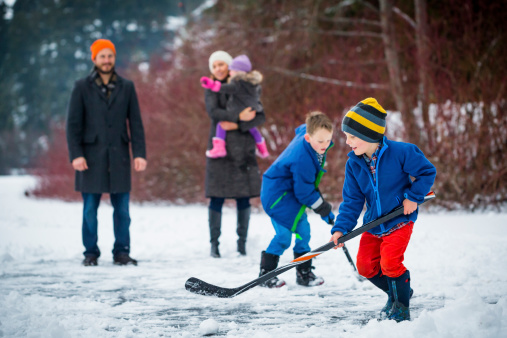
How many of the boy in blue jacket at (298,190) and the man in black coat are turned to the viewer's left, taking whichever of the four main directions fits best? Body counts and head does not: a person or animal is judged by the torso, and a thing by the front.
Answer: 0

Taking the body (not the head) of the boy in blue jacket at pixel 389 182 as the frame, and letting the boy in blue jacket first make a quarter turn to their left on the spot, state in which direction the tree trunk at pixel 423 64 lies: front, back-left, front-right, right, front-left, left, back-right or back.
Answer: back-left

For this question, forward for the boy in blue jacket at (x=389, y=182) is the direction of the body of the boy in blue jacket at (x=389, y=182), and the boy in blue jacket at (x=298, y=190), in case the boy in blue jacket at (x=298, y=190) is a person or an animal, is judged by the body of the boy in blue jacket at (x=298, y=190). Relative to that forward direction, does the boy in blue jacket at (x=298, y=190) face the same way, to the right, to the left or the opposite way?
to the left

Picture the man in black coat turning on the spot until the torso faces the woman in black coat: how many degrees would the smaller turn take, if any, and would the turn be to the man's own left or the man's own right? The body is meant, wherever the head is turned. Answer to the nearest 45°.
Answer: approximately 90° to the man's own left

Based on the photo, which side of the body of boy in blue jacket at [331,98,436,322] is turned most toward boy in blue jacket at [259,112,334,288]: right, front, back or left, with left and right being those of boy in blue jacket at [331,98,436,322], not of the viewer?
right

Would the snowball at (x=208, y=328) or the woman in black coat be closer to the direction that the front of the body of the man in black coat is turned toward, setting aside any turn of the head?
the snowball

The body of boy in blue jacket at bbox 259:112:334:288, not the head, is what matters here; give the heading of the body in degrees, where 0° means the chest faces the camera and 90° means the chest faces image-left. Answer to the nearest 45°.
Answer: approximately 315°

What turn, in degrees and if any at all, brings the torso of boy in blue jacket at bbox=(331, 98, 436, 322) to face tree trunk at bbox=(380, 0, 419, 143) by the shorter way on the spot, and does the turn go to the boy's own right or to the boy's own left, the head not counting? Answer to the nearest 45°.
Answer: approximately 135° to the boy's own right

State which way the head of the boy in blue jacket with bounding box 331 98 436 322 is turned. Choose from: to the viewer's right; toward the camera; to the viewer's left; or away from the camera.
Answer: to the viewer's left

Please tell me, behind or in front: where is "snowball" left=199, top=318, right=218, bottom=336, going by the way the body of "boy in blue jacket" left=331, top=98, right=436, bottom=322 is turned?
in front

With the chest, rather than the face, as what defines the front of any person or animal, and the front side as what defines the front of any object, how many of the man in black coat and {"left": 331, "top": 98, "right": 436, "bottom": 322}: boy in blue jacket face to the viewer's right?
0

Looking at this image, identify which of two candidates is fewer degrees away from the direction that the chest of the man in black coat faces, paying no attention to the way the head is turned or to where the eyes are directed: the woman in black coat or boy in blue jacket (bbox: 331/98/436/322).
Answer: the boy in blue jacket
